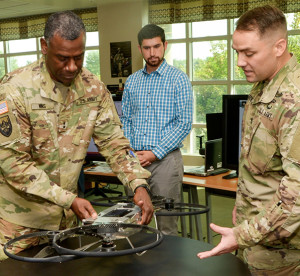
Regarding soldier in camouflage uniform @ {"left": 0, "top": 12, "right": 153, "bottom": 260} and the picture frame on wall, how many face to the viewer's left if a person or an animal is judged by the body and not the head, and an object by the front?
0

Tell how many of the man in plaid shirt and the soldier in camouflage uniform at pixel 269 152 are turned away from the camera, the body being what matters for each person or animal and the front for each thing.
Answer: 0

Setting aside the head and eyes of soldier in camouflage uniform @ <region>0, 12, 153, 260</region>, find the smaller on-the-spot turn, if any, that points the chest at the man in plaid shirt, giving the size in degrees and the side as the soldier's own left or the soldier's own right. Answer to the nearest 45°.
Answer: approximately 90° to the soldier's own left

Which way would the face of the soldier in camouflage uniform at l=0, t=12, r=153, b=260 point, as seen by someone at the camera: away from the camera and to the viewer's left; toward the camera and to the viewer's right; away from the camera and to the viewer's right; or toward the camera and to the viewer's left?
toward the camera and to the viewer's right

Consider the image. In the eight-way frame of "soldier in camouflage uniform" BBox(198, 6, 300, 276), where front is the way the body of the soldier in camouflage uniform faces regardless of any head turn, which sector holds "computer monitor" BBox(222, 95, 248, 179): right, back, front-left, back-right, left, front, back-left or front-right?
back-right

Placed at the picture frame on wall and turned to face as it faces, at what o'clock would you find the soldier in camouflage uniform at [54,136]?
The soldier in camouflage uniform is roughly at 12 o'clock from the picture frame on wall.

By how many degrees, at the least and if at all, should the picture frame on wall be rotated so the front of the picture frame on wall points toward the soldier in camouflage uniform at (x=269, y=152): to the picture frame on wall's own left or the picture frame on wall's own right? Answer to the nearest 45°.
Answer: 0° — it already faces them

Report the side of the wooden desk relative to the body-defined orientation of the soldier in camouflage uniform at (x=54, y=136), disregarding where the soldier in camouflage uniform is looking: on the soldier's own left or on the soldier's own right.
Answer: on the soldier's own left

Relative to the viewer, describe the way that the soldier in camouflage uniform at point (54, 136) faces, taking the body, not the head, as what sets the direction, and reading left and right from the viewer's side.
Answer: facing the viewer and to the right of the viewer

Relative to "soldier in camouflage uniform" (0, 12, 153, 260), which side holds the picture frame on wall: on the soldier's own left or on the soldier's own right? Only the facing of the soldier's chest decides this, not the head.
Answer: on the soldier's own left

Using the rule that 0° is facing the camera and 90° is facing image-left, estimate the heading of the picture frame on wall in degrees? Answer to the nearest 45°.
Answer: approximately 0°

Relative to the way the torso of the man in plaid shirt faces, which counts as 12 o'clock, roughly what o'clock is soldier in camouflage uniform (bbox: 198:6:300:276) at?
The soldier in camouflage uniform is roughly at 10 o'clock from the man in plaid shirt.
